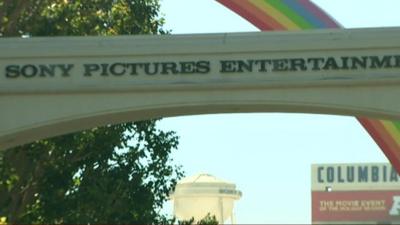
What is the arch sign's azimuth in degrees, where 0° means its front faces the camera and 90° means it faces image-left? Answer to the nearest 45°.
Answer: approximately 0°

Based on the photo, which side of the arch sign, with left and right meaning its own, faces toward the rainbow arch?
back

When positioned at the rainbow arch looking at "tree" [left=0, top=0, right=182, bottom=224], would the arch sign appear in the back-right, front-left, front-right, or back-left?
front-left

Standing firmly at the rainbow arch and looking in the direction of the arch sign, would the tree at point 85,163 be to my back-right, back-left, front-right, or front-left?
front-right
